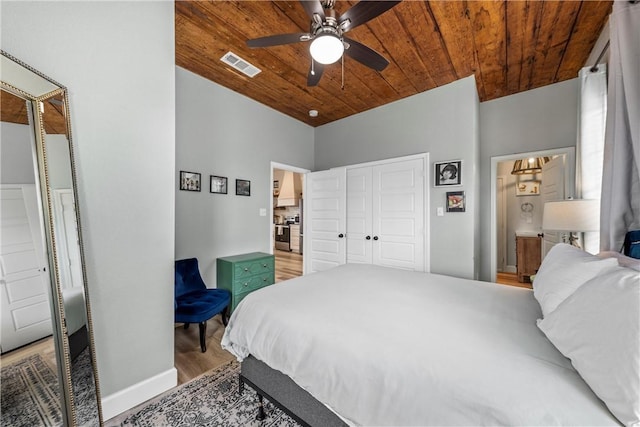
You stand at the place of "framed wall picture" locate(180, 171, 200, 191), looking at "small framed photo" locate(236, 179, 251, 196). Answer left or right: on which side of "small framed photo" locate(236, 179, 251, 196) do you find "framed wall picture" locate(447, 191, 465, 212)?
right

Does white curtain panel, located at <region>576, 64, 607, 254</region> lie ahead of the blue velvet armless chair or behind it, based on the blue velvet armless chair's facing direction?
ahead

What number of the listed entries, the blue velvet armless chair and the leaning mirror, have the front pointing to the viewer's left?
0

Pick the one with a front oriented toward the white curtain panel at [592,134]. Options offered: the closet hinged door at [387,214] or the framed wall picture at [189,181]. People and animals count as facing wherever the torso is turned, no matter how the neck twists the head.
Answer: the framed wall picture

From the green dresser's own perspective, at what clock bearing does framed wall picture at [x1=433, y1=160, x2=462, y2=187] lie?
The framed wall picture is roughly at 11 o'clock from the green dresser.

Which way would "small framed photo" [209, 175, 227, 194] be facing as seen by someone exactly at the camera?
facing the viewer and to the right of the viewer

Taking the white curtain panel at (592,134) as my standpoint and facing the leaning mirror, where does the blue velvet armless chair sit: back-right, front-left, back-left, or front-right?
front-right

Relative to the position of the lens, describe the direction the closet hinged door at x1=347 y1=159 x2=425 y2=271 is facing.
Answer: facing the viewer and to the left of the viewer

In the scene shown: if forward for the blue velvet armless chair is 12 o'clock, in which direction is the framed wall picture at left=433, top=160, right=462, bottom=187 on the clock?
The framed wall picture is roughly at 11 o'clock from the blue velvet armless chair.

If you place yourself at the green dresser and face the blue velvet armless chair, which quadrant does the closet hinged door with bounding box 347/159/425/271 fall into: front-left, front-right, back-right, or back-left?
back-left

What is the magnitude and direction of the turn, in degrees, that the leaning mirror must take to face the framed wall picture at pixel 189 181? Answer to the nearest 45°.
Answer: approximately 90° to its left
